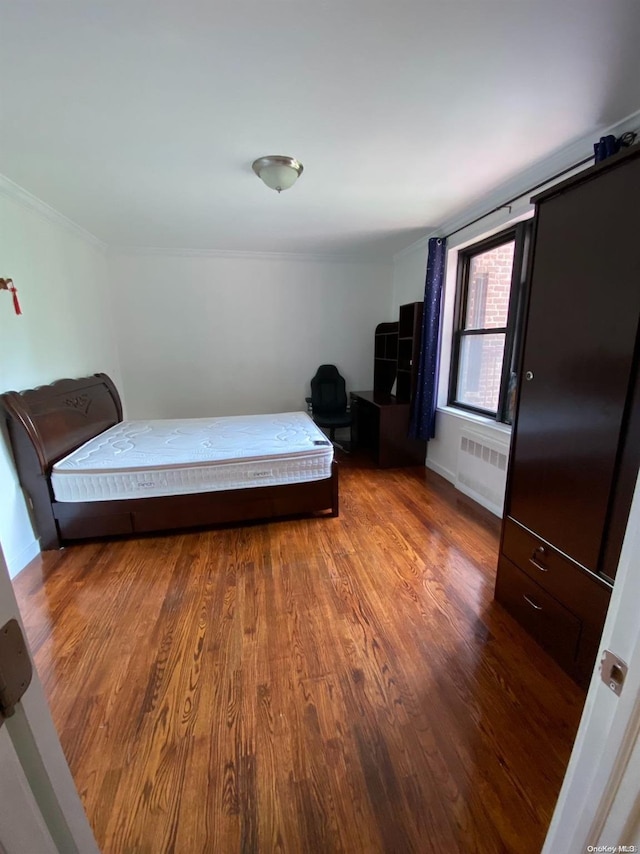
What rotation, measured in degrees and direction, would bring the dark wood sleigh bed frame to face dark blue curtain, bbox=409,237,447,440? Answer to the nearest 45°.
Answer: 0° — it already faces it

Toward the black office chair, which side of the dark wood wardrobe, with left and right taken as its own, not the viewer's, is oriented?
right

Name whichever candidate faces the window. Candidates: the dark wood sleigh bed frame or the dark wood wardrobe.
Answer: the dark wood sleigh bed frame

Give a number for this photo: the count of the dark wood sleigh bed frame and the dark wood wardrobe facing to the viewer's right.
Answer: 1

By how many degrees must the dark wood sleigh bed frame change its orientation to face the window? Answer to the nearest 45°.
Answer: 0° — it already faces it

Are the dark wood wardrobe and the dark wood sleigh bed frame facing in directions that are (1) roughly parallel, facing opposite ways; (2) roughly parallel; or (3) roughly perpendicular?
roughly parallel, facing opposite ways

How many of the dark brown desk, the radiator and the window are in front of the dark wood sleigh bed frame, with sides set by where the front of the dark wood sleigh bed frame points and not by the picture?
3

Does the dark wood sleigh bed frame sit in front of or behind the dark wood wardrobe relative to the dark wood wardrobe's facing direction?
in front

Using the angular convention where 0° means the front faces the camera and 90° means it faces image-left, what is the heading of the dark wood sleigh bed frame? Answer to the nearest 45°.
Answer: approximately 270°

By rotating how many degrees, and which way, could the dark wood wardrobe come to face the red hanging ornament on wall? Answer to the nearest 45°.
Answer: approximately 45° to its right

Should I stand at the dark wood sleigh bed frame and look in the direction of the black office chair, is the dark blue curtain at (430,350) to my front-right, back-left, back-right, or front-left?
front-right

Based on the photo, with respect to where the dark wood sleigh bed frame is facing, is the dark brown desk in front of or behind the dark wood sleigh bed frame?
in front

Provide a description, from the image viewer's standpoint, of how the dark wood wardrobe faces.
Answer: facing the viewer and to the left of the viewer

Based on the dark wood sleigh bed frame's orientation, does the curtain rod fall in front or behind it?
in front
